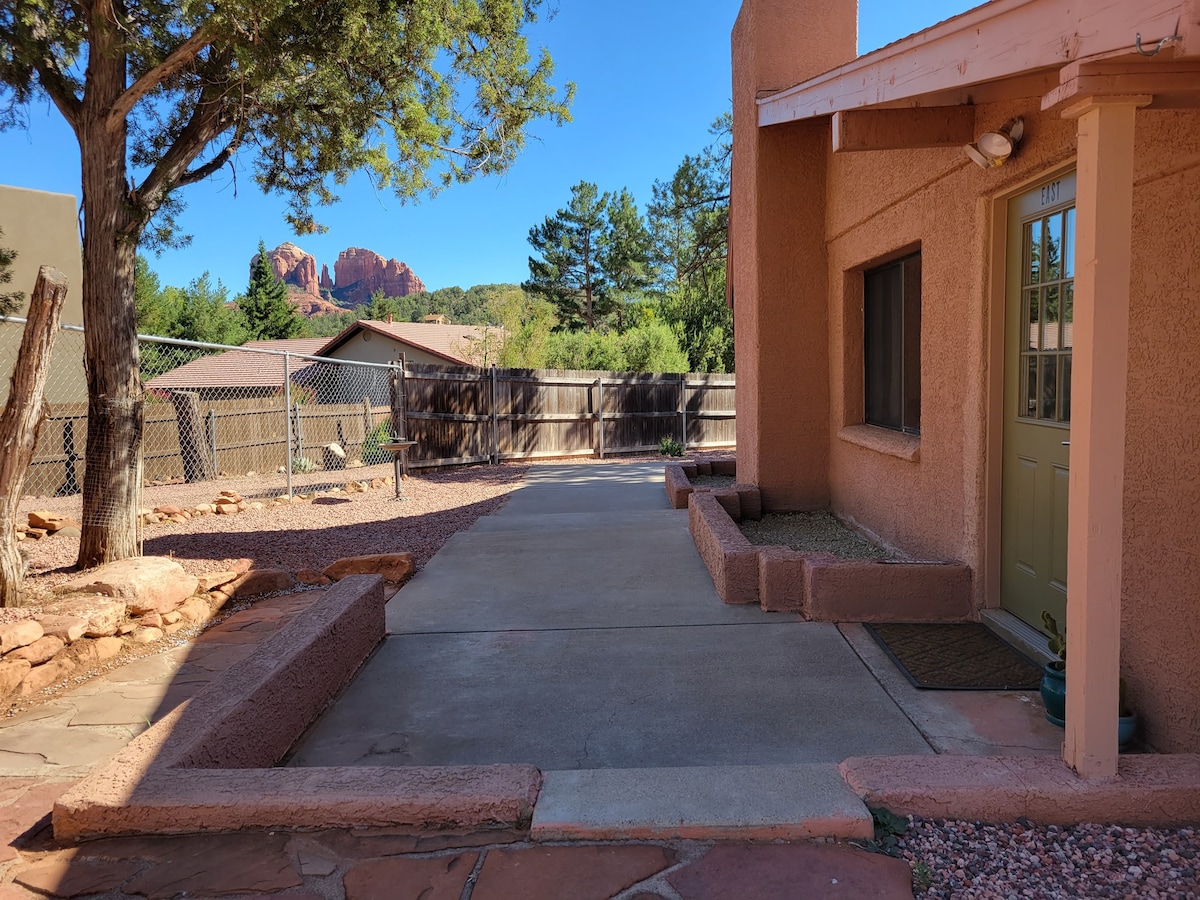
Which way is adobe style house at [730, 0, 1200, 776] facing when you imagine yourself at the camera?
facing the viewer and to the left of the viewer

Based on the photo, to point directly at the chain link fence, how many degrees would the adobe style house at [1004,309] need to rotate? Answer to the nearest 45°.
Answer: approximately 90° to its right

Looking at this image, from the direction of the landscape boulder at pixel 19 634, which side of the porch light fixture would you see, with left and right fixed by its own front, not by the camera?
front

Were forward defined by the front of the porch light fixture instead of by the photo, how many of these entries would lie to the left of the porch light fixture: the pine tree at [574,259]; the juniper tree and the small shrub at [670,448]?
0

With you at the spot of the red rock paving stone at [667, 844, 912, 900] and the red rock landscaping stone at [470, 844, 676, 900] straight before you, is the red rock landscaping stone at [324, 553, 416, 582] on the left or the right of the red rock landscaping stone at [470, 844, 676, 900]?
right

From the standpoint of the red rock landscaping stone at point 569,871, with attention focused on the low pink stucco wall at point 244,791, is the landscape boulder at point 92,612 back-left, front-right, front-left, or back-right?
front-right

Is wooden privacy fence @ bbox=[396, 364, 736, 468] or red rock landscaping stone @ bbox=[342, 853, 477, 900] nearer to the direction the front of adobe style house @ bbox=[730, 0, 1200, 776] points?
the red rock landscaping stone

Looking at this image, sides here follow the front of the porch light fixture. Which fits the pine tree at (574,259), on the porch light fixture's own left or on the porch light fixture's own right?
on the porch light fixture's own right

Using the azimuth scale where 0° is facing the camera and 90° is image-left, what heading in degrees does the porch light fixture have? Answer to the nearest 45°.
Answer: approximately 45°

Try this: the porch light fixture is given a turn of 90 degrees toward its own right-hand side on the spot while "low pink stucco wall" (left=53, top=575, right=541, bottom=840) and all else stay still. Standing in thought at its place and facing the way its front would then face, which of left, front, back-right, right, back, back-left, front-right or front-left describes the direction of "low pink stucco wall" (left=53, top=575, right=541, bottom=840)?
left

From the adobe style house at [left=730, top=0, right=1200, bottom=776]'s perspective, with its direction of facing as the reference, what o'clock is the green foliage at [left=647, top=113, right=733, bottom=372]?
The green foliage is roughly at 4 o'clock from the adobe style house.

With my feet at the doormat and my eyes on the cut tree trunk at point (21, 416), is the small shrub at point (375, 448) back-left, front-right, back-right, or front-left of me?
front-right

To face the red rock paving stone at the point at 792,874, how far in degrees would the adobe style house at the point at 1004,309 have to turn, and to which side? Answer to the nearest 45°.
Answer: approximately 45° to its left

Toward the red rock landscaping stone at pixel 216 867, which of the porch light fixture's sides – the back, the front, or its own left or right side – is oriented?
front

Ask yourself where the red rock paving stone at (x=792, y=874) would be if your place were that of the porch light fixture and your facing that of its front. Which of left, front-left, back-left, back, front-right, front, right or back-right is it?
front-left
